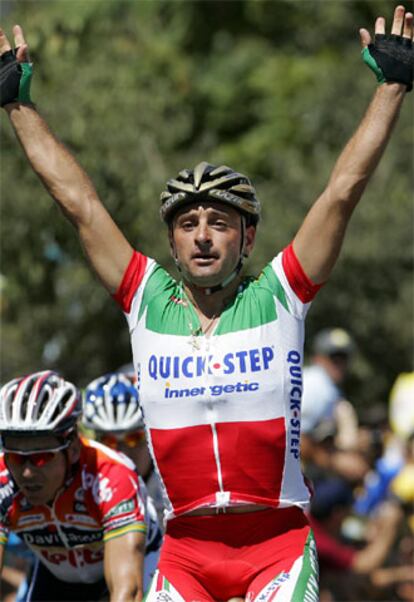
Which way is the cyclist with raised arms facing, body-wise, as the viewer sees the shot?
toward the camera

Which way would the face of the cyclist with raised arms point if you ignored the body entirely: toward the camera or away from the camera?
toward the camera
